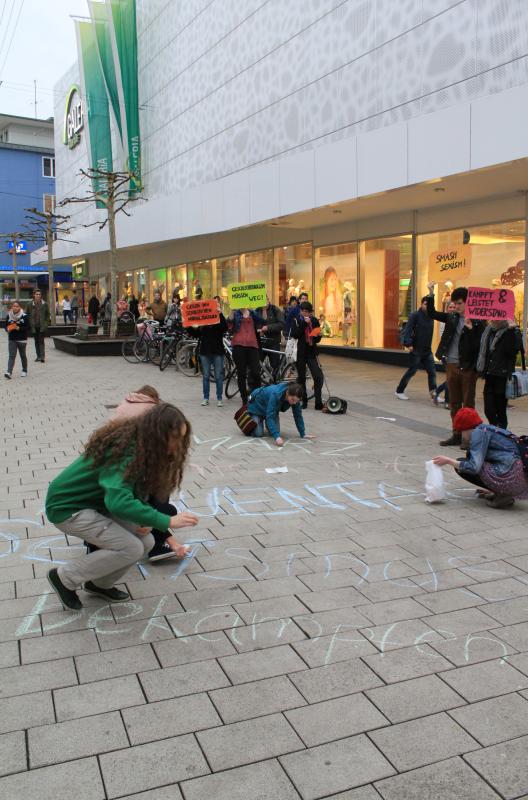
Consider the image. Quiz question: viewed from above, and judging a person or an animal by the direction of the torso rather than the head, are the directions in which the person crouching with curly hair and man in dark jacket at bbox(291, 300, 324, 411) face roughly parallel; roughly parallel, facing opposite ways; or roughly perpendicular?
roughly perpendicular

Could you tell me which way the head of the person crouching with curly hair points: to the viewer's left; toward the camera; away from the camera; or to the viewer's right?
to the viewer's right

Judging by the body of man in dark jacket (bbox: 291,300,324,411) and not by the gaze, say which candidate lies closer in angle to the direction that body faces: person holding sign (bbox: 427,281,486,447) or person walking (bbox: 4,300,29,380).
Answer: the person holding sign

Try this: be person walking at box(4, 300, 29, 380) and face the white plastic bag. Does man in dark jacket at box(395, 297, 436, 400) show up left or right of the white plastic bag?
left

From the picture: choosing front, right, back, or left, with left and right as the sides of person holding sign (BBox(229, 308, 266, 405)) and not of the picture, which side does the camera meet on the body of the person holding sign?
front

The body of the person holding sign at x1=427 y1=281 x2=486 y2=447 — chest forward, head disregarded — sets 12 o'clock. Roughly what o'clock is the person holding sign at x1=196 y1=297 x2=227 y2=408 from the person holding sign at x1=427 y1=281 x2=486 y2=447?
the person holding sign at x1=196 y1=297 x2=227 y2=408 is roughly at 2 o'clock from the person holding sign at x1=427 y1=281 x2=486 y2=447.

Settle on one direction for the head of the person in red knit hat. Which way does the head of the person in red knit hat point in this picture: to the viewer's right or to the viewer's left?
to the viewer's left

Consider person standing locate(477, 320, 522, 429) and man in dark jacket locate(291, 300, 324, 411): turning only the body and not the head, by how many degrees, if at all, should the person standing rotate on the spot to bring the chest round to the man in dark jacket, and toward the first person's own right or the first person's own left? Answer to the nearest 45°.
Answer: approximately 90° to the first person's own right

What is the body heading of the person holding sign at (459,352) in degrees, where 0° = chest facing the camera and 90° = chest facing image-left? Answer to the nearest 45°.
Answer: approximately 45°
